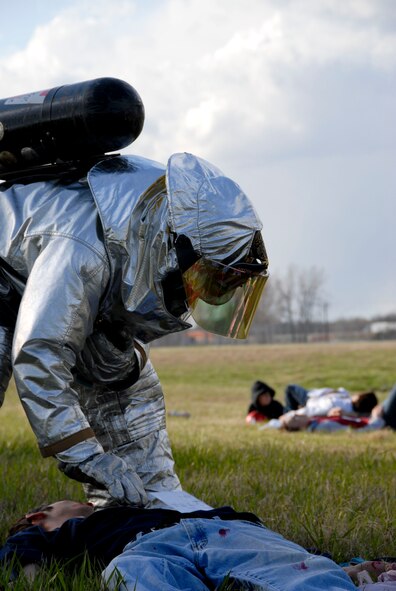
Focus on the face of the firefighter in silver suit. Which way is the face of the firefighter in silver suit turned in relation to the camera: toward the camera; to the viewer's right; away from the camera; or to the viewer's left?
to the viewer's right

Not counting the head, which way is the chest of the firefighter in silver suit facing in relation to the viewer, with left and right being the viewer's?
facing to the right of the viewer
